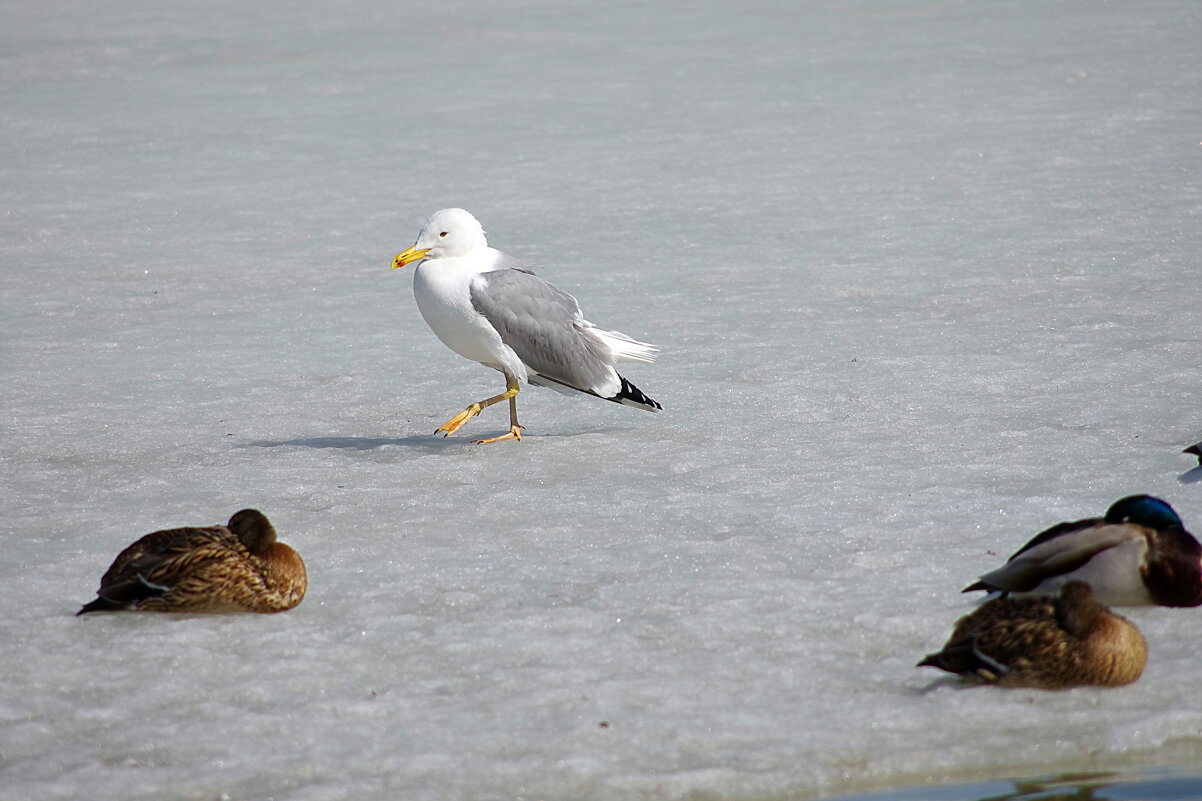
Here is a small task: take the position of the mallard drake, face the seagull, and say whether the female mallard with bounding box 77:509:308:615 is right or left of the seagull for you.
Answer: left

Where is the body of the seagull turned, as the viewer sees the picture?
to the viewer's left

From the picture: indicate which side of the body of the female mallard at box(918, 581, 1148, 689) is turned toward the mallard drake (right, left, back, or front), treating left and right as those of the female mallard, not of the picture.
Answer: left

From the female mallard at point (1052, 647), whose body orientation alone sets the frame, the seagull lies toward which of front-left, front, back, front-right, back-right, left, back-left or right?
back-left

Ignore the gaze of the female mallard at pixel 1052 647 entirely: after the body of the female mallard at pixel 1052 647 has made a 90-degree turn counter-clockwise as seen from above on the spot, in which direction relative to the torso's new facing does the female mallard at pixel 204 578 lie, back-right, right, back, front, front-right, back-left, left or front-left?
left

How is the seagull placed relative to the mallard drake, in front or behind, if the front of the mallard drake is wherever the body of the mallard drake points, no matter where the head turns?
behind

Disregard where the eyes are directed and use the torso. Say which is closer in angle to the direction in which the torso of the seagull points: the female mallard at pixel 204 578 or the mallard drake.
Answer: the female mallard

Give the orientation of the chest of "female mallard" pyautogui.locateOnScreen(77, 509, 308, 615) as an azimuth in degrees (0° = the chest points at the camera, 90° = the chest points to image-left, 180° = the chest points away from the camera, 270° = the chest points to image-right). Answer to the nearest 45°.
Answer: approximately 270°

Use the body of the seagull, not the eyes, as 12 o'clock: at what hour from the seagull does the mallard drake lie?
The mallard drake is roughly at 8 o'clock from the seagull.

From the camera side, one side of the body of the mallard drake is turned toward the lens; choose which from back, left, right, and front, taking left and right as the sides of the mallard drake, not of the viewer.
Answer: right

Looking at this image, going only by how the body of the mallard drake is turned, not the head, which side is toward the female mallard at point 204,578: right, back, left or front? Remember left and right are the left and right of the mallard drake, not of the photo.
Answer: back

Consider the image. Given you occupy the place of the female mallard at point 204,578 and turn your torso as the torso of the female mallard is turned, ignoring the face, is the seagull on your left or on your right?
on your left

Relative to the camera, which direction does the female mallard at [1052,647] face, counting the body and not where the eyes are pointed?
to the viewer's right
